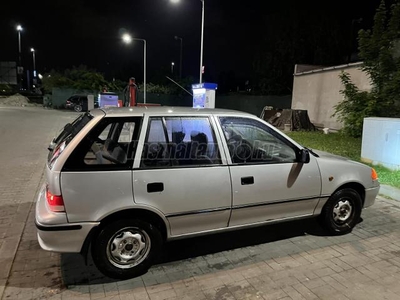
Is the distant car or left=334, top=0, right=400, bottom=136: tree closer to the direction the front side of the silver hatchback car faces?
the tree

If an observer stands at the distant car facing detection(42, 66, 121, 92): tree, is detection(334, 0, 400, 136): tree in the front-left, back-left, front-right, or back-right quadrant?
back-right

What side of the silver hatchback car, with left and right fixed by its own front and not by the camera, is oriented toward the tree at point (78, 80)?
left

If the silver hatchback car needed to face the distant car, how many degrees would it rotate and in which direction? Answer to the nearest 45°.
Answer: approximately 90° to its left

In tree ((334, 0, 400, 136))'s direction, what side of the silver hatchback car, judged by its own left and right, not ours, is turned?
front

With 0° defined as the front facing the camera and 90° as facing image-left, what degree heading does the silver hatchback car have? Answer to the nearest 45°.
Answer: approximately 225°
